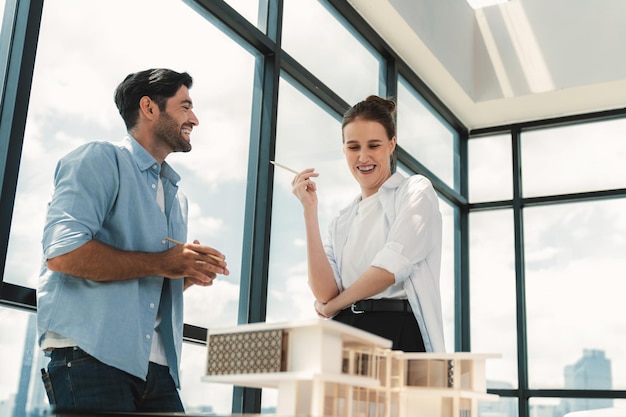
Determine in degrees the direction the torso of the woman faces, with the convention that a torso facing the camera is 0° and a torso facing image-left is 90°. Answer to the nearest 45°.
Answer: approximately 45°

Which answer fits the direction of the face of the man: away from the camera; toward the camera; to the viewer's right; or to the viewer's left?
to the viewer's right

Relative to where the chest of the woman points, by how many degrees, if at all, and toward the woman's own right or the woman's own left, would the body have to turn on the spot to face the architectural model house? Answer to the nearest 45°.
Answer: approximately 45° to the woman's own left

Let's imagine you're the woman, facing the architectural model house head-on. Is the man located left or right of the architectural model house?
right

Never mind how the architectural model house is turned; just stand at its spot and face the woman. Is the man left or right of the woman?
left
